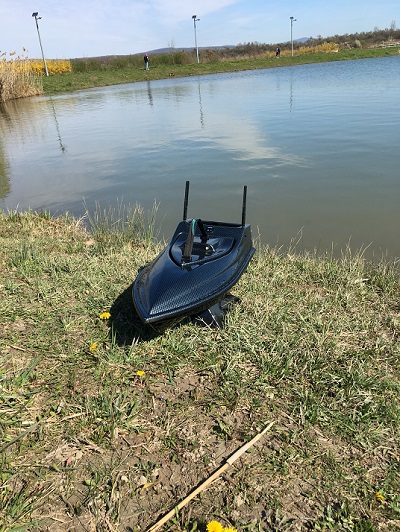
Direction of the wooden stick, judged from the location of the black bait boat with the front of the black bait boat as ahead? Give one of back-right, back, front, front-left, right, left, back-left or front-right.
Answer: front-left

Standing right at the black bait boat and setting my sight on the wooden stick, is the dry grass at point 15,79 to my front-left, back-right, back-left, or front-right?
back-right

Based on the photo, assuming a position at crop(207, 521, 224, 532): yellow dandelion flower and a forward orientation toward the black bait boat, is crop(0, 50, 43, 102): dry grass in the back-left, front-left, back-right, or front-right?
front-left

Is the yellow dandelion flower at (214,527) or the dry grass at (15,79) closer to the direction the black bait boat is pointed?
the yellow dandelion flower

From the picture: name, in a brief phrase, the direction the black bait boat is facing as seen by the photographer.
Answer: facing the viewer and to the left of the viewer

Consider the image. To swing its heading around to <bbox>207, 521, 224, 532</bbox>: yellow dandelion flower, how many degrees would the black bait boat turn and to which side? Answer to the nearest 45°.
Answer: approximately 45° to its left

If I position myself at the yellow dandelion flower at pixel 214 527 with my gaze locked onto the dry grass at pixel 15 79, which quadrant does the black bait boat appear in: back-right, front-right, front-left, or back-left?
front-right

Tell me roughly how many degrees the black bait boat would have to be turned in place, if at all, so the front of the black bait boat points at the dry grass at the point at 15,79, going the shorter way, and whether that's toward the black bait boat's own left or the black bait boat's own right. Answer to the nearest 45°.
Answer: approximately 135° to the black bait boat's own right
